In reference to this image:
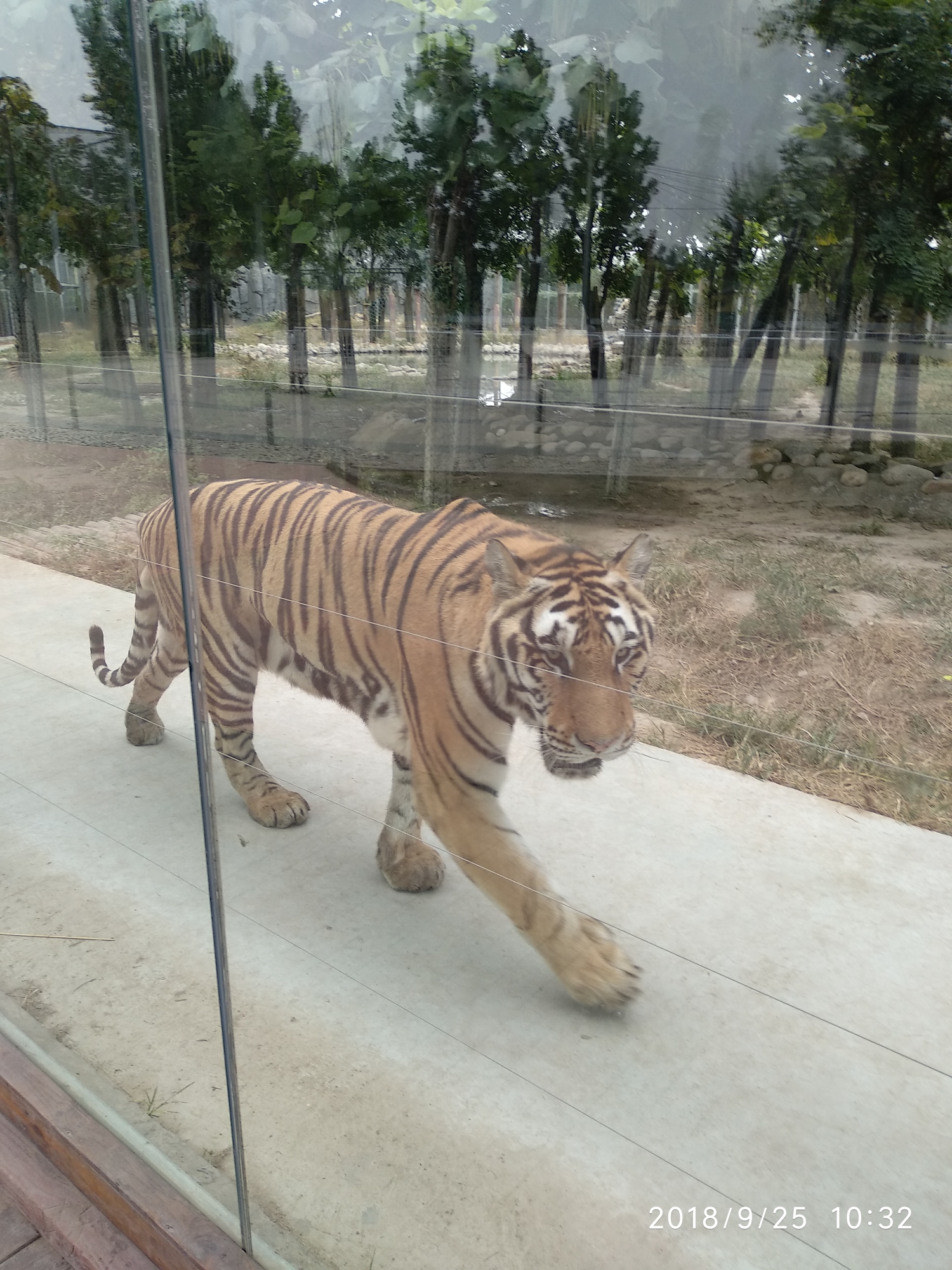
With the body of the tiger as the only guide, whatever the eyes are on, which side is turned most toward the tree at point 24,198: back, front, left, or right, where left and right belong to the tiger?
back

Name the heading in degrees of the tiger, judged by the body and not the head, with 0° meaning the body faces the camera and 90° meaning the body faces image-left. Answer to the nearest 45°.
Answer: approximately 315°
